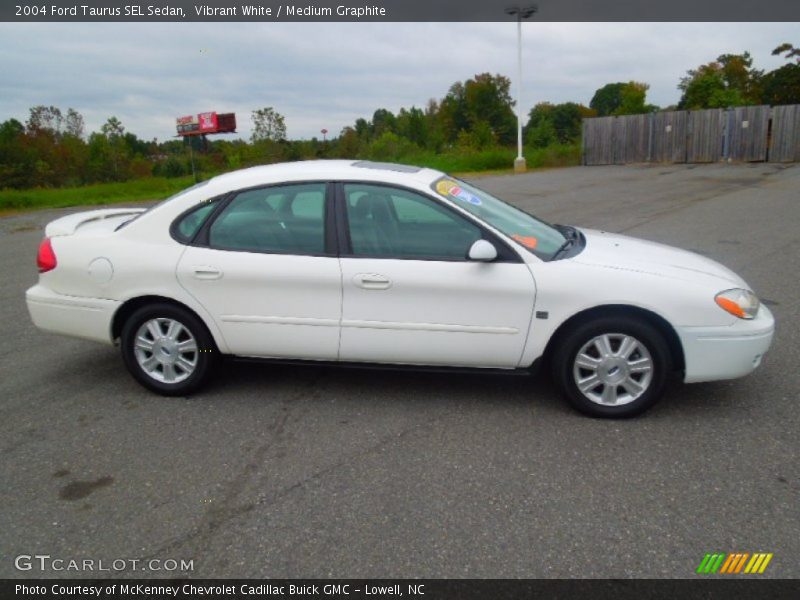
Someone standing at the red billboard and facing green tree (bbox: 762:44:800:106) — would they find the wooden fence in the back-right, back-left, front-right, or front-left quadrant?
front-right

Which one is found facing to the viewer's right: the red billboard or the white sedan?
the white sedan

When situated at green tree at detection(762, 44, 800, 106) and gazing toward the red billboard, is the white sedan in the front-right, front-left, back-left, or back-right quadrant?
front-left

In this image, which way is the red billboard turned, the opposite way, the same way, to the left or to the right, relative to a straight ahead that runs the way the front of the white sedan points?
to the right

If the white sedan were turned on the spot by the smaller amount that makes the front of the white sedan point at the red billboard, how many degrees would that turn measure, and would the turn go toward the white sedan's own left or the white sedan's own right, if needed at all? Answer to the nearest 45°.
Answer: approximately 90° to the white sedan's own left

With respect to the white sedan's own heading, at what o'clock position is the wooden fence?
The wooden fence is roughly at 10 o'clock from the white sedan.

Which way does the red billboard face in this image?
toward the camera

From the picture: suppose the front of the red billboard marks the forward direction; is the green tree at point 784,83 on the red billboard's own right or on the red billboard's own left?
on the red billboard's own left

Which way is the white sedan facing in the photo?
to the viewer's right

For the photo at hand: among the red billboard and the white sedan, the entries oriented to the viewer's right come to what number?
1

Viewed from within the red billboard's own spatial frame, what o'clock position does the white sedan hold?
The white sedan is roughly at 12 o'clock from the red billboard.

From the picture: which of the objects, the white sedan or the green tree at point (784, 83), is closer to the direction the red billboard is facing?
the white sedan
